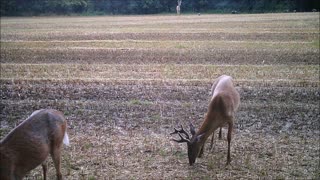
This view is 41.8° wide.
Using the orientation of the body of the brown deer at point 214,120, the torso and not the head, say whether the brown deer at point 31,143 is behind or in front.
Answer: in front

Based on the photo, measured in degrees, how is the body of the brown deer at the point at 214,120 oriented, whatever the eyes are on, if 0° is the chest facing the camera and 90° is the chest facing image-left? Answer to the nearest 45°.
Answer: approximately 45°
